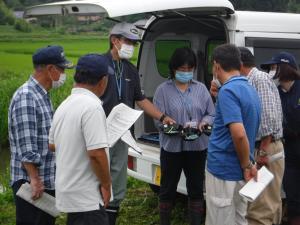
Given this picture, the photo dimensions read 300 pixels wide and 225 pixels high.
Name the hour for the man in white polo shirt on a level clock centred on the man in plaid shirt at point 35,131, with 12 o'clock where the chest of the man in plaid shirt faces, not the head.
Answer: The man in white polo shirt is roughly at 2 o'clock from the man in plaid shirt.

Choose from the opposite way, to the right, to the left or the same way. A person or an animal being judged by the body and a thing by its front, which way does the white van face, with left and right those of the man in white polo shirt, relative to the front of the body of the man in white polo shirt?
the same way

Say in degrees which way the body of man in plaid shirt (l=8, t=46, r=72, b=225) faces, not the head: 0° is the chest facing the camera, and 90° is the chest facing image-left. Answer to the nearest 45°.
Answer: approximately 270°

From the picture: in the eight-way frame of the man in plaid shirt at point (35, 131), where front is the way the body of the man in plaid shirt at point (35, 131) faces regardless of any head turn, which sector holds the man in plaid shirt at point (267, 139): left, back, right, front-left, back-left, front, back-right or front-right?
front

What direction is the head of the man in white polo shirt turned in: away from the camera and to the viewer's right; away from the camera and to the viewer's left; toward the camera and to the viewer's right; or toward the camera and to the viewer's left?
away from the camera and to the viewer's right

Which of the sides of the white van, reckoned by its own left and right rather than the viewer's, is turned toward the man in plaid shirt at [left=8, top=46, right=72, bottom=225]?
back

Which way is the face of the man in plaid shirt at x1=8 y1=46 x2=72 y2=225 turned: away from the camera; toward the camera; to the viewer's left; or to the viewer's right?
to the viewer's right

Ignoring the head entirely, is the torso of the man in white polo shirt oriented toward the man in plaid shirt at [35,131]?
no

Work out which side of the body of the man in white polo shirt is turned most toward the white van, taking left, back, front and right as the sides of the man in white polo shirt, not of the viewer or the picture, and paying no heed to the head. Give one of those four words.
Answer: front

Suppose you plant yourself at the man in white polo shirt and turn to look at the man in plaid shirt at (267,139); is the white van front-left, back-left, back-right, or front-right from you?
front-left

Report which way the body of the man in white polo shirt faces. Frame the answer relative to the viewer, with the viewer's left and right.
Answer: facing away from the viewer and to the right of the viewer

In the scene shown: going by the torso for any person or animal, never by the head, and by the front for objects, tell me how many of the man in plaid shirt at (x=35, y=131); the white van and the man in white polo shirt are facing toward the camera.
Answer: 0

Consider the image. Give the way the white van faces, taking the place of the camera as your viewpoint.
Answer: facing away from the viewer and to the right of the viewer

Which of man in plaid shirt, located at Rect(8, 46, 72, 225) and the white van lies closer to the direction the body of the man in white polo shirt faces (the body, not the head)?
the white van

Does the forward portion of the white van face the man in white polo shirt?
no
